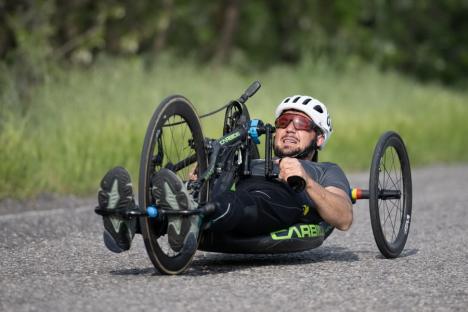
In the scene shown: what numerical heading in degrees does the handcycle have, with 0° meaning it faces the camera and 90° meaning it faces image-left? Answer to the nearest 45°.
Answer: approximately 45°
